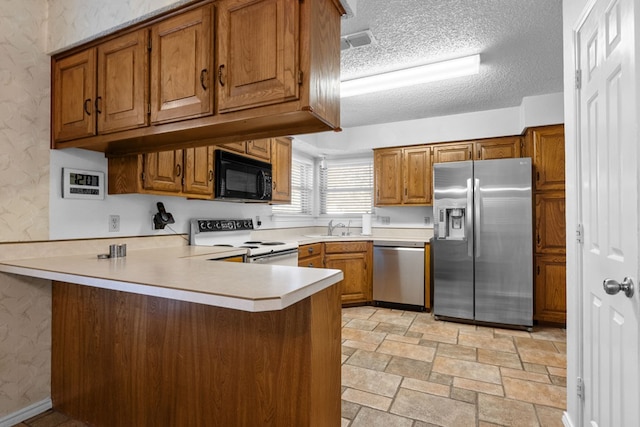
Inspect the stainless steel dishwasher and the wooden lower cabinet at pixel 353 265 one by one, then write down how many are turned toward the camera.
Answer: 2

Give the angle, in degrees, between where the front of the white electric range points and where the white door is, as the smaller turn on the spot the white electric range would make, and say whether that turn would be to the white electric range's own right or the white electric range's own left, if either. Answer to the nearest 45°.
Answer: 0° — it already faces it

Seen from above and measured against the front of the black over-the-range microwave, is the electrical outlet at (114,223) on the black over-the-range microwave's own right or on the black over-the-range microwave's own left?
on the black over-the-range microwave's own right

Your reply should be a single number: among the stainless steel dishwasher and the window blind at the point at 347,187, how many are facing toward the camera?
2

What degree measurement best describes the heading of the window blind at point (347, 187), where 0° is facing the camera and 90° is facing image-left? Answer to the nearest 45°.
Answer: approximately 0°
